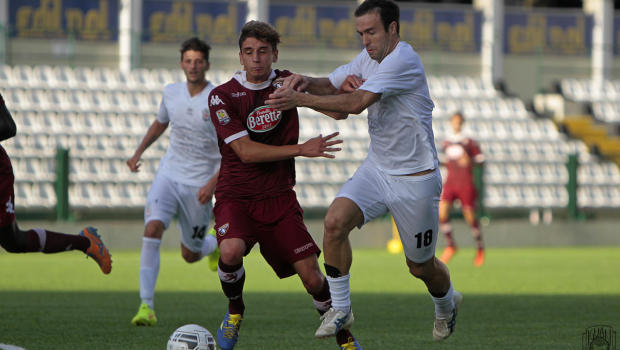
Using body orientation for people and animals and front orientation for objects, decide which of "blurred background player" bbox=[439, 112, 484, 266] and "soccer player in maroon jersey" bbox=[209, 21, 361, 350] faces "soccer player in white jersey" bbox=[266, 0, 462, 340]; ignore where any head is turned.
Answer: the blurred background player

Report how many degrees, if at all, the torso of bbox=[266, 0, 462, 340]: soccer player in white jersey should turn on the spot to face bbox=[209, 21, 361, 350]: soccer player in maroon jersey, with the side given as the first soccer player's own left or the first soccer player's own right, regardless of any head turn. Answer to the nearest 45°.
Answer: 0° — they already face them

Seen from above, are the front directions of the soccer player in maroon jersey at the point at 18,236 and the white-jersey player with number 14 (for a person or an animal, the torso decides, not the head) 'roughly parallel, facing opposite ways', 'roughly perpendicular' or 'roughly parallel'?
roughly perpendicular

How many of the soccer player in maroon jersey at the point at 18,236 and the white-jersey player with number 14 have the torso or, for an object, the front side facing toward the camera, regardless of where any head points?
1

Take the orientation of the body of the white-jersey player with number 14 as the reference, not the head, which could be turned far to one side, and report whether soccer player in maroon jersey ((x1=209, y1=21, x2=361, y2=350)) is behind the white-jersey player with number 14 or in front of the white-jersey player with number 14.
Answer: in front

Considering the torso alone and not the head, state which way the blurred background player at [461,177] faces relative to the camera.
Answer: toward the camera

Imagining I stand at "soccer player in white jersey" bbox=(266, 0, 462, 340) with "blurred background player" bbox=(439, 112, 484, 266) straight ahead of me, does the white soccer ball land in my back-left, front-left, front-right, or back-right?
back-left

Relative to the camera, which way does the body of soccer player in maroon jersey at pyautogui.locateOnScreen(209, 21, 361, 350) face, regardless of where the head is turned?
toward the camera

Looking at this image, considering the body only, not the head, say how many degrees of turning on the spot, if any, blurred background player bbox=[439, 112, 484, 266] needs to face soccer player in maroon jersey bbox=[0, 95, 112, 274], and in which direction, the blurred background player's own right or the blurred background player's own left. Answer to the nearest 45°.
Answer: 0° — they already face them

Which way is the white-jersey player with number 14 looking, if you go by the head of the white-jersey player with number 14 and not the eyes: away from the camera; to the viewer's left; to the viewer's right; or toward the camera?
toward the camera

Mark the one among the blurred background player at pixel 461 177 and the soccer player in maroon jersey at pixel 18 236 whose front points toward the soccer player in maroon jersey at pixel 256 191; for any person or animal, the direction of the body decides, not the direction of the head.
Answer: the blurred background player

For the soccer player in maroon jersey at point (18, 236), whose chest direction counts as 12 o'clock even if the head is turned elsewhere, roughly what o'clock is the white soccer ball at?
The white soccer ball is roughly at 8 o'clock from the soccer player in maroon jersey.

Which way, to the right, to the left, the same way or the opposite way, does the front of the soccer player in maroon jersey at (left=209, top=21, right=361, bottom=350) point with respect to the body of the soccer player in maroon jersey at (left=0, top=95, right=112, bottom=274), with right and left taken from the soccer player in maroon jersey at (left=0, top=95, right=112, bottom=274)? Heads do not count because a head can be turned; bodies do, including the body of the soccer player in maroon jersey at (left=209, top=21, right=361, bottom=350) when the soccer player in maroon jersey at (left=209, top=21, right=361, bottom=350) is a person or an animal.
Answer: to the left

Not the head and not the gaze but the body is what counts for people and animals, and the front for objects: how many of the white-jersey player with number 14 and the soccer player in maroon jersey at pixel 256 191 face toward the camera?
2

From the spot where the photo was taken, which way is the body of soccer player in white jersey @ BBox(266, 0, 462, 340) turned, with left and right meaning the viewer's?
facing the viewer and to the left of the viewer

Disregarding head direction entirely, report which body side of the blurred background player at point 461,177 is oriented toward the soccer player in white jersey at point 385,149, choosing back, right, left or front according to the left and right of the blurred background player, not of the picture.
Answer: front

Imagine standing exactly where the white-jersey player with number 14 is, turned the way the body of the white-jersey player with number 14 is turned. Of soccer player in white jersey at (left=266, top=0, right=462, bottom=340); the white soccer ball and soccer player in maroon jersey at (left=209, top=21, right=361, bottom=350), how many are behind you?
0

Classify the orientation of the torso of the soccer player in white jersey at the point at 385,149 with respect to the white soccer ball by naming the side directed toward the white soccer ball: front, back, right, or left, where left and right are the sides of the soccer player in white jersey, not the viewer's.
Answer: front
